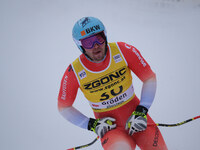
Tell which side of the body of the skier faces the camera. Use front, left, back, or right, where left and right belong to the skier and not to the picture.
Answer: front
